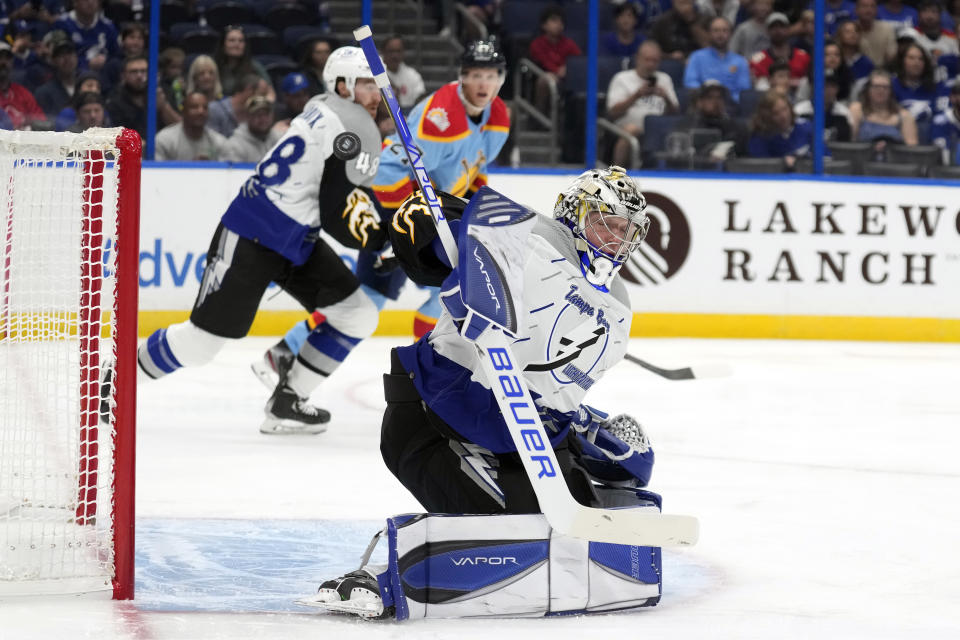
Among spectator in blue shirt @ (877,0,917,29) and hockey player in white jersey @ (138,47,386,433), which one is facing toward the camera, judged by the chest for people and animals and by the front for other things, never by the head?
the spectator in blue shirt

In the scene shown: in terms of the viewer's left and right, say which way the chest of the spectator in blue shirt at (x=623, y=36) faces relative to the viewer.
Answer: facing the viewer

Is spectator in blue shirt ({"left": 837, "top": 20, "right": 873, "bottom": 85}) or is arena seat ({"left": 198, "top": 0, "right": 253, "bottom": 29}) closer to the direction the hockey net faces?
the spectator in blue shirt

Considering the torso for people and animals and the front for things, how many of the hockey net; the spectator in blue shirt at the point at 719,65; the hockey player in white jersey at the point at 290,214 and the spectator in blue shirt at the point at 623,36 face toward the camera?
2

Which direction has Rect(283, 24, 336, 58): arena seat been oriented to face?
toward the camera

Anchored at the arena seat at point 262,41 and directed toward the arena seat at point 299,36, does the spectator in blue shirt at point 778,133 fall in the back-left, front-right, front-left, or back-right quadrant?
front-right

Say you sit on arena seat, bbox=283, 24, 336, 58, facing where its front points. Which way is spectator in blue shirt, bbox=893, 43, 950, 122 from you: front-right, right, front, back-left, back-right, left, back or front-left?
left

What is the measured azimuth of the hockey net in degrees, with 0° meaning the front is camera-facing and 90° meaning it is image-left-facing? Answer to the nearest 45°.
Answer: approximately 270°
